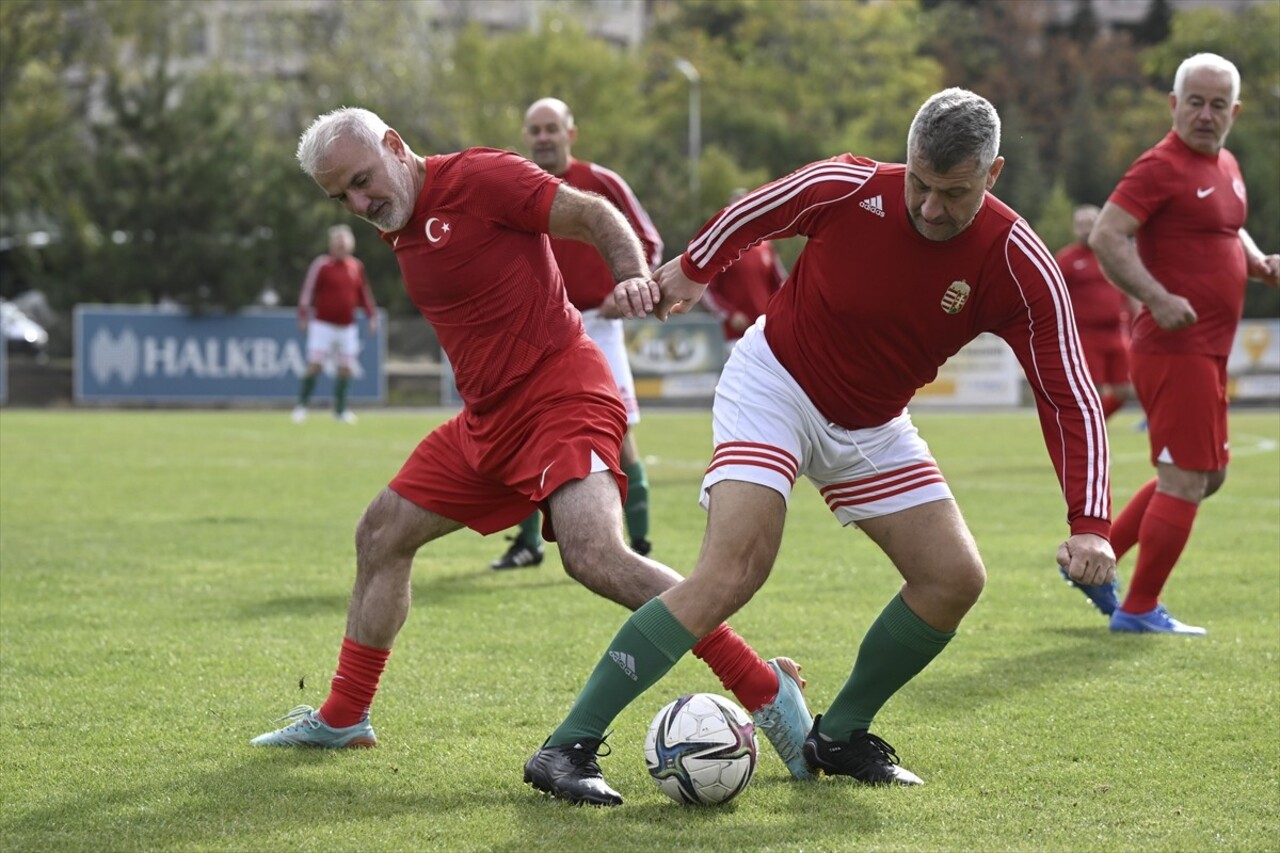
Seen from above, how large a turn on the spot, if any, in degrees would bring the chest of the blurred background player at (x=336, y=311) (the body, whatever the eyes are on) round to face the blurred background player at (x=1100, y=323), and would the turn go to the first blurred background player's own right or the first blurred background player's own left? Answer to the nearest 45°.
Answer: approximately 45° to the first blurred background player's own left

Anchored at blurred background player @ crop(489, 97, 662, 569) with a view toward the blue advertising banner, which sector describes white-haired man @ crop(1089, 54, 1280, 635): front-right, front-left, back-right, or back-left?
back-right

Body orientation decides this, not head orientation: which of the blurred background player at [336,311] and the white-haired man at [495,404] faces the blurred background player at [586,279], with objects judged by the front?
the blurred background player at [336,311]

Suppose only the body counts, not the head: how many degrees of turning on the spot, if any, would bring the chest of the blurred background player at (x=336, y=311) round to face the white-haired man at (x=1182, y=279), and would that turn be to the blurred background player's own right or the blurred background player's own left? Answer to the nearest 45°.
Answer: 0° — they already face them

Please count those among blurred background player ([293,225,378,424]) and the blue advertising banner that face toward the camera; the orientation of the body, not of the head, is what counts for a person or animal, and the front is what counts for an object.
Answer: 2

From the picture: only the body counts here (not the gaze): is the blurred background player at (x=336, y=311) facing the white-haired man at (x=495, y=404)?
yes
